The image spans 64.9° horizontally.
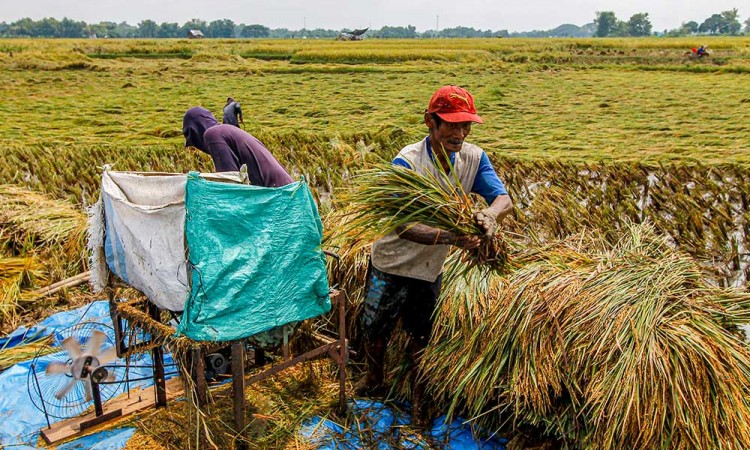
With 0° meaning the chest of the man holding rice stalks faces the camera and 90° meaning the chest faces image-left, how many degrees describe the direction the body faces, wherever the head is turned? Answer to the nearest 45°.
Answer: approximately 315°

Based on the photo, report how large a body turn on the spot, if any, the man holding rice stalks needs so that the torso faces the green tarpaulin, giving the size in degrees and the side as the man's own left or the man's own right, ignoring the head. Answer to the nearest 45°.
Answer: approximately 90° to the man's own right

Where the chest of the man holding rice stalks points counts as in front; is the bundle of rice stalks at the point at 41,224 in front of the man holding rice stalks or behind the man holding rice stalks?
behind

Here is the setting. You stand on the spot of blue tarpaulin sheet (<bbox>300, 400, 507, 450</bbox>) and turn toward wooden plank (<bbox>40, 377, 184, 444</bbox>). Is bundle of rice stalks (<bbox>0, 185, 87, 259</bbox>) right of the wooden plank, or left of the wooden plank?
right

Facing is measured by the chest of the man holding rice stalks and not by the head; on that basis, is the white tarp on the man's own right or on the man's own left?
on the man's own right

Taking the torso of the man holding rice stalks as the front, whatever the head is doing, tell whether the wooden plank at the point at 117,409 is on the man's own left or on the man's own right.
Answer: on the man's own right
